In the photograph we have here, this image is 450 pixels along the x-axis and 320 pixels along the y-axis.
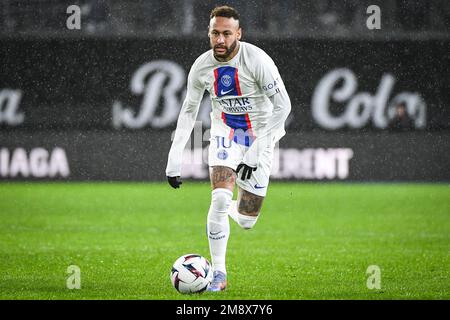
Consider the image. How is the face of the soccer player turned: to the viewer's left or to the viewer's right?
to the viewer's left

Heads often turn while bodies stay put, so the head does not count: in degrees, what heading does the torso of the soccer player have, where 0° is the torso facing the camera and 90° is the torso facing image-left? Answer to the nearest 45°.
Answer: approximately 0°
